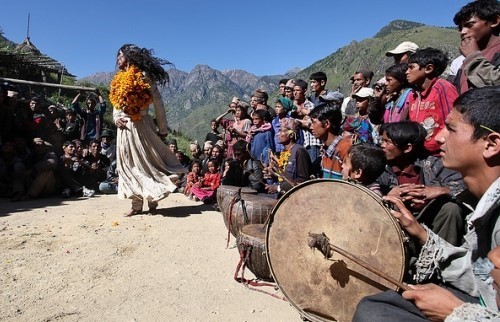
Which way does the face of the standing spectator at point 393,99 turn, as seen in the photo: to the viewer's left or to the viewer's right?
to the viewer's left

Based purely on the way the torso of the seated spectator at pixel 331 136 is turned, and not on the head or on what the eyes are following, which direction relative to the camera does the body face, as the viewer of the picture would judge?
to the viewer's left

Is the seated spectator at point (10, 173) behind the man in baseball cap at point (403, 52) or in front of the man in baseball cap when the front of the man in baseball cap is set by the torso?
in front

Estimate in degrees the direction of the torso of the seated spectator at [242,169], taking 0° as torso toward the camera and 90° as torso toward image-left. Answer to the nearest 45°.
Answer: approximately 45°

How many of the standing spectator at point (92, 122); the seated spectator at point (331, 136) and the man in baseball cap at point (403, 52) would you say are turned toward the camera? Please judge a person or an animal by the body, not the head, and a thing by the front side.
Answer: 1

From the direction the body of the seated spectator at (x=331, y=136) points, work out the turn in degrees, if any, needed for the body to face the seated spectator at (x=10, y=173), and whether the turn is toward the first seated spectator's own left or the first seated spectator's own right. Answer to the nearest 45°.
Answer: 0° — they already face them

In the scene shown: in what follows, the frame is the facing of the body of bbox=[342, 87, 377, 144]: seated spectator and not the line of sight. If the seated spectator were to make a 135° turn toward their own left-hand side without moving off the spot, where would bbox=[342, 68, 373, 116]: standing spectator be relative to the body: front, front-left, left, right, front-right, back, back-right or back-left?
left

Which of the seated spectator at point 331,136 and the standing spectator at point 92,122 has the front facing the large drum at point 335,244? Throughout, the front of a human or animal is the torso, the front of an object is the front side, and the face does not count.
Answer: the standing spectator

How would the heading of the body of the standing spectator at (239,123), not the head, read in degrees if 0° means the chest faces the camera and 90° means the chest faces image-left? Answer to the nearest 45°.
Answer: approximately 45°

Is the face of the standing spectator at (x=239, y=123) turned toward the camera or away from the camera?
toward the camera

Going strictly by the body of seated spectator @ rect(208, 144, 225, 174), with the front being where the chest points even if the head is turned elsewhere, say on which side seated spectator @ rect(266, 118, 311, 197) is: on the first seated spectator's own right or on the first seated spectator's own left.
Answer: on the first seated spectator's own left

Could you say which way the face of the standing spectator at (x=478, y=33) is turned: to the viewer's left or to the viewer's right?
to the viewer's left

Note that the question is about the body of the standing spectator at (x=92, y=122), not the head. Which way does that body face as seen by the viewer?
toward the camera

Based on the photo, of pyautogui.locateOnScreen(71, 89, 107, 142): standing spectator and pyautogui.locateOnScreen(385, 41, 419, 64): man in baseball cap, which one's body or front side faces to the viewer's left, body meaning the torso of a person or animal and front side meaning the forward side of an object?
the man in baseball cap
